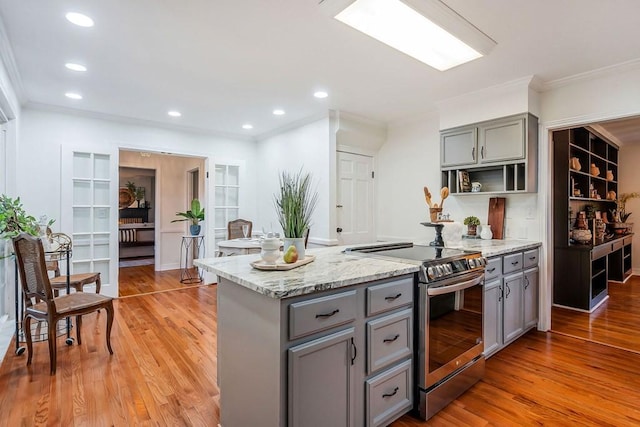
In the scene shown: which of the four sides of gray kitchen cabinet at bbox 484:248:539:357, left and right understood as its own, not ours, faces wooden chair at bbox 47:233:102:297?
right

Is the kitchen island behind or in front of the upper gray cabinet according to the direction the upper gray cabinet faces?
in front

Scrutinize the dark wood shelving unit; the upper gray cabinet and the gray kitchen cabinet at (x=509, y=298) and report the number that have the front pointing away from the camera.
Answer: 0

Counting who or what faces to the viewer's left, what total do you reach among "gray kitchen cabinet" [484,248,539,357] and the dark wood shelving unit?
0

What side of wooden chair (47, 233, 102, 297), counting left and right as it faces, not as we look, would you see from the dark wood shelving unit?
front

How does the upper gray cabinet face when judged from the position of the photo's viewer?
facing the viewer and to the left of the viewer

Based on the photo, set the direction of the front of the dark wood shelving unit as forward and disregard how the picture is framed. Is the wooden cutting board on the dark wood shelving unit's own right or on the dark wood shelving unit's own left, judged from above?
on the dark wood shelving unit's own right

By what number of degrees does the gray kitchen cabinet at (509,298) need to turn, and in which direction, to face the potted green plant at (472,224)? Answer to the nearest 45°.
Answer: approximately 180°

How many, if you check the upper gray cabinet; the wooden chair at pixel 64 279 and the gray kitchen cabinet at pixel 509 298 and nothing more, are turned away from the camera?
0

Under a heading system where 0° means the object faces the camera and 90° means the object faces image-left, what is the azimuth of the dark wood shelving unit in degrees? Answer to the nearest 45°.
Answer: approximately 315°

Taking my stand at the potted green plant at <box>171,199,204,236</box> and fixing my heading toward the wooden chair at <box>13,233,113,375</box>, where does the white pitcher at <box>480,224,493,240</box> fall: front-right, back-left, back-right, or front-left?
front-left

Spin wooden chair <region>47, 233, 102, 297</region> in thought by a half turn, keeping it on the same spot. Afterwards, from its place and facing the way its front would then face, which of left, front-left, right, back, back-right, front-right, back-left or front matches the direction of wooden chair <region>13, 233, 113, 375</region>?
back-left

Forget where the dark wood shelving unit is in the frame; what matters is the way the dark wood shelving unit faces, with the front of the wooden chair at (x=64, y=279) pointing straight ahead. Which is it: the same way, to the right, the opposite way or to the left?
to the right

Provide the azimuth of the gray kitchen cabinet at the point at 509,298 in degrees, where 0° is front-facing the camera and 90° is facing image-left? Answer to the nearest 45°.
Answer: approximately 315°

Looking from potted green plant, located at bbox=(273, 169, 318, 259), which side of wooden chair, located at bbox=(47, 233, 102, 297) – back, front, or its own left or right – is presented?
front
